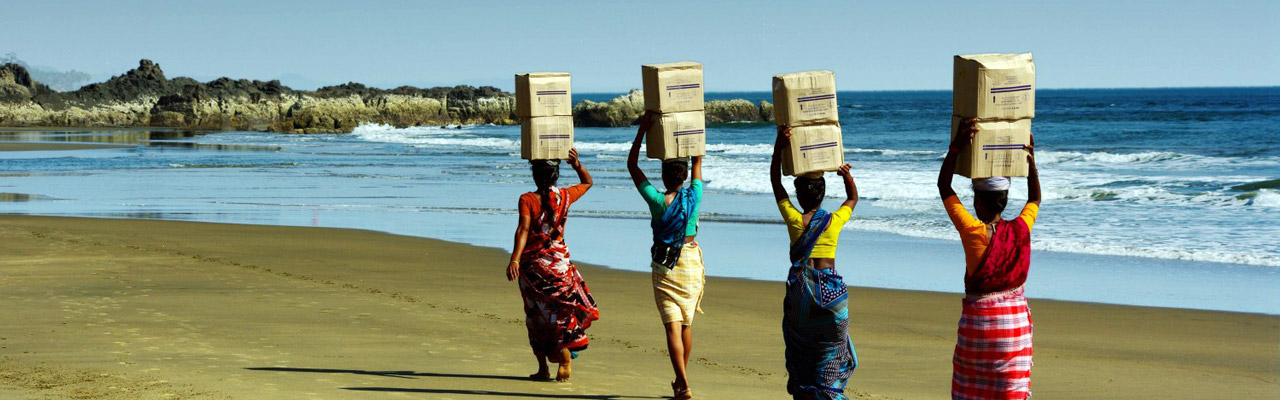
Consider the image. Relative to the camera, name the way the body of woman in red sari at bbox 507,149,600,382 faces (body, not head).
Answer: away from the camera

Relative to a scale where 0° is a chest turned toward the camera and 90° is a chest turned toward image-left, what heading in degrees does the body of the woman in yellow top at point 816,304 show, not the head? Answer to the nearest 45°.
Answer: approximately 180°

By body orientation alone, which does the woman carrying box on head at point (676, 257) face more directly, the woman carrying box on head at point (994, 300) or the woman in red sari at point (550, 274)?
the woman in red sari

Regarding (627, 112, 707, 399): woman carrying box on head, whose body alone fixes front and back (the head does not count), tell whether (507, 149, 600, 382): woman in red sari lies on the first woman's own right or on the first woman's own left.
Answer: on the first woman's own left

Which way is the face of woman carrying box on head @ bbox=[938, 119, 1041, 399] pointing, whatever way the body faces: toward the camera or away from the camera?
away from the camera

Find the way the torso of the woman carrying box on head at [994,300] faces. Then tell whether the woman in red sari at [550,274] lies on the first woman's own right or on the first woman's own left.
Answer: on the first woman's own left

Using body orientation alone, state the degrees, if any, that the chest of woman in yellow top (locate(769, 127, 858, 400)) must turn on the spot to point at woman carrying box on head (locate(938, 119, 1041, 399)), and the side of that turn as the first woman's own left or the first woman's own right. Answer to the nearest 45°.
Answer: approximately 135° to the first woman's own right

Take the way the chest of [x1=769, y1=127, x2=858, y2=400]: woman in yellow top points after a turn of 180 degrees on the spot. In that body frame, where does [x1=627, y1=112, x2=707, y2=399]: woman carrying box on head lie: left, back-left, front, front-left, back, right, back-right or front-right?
back-right

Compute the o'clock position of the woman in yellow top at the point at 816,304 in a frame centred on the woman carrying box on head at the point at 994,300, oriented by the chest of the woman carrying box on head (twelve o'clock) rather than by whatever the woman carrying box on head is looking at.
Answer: The woman in yellow top is roughly at 10 o'clock from the woman carrying box on head.

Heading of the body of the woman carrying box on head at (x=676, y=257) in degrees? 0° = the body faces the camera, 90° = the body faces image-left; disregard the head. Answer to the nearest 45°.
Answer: approximately 180°

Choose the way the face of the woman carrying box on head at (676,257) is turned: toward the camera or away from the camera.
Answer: away from the camera

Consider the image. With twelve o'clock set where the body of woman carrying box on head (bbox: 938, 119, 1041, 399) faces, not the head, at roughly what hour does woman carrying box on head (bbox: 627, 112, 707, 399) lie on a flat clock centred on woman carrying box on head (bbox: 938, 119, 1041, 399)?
woman carrying box on head (bbox: 627, 112, 707, 399) is roughly at 10 o'clock from woman carrying box on head (bbox: 938, 119, 1041, 399).

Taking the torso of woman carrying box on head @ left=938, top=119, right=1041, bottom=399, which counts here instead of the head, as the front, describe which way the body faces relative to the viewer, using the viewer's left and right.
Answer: facing away from the viewer
